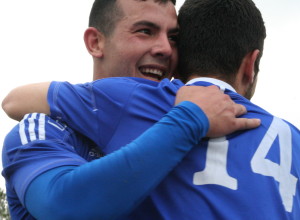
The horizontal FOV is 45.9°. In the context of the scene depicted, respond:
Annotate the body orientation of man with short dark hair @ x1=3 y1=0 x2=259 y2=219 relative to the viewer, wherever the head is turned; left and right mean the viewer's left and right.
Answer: facing the viewer and to the right of the viewer

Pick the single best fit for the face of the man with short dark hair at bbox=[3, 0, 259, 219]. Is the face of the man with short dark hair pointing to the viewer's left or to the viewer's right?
to the viewer's right

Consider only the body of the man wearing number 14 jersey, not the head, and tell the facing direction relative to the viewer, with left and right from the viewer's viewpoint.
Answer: facing away from the viewer
